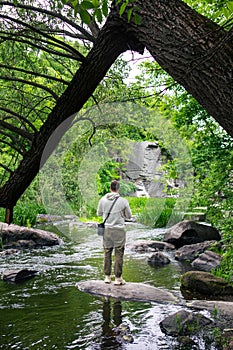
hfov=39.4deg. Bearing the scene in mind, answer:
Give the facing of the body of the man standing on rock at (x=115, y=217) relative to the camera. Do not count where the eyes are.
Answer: away from the camera

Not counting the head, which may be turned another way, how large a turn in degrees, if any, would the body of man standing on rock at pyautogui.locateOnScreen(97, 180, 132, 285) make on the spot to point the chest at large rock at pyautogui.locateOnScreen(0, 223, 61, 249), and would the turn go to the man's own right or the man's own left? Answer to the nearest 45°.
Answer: approximately 45° to the man's own left

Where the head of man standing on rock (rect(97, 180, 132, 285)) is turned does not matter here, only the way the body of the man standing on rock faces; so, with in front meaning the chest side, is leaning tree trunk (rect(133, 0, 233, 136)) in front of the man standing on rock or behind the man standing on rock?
behind

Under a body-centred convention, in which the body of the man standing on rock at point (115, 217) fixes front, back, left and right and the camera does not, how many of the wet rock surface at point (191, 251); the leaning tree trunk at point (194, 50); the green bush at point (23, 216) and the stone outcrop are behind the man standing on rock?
1

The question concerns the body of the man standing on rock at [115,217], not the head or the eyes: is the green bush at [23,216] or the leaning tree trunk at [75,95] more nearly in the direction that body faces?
the green bush

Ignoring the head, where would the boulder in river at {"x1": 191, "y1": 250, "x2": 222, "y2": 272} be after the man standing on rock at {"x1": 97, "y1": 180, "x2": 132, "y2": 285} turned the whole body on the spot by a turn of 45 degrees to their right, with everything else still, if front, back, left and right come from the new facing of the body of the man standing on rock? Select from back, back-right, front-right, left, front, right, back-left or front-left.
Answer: front

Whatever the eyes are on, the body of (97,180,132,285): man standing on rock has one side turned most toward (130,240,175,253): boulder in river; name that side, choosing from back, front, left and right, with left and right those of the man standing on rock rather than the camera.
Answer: front

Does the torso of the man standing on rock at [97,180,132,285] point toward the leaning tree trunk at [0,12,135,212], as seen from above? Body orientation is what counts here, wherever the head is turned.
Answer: no

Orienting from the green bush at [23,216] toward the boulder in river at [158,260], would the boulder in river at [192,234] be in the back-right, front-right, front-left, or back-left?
front-left

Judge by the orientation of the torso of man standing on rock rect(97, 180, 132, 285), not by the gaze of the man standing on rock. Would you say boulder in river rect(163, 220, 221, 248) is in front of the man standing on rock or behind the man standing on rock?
in front

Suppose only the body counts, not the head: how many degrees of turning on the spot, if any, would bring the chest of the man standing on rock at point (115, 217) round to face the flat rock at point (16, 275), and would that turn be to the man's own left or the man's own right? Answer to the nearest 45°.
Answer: approximately 45° to the man's own left

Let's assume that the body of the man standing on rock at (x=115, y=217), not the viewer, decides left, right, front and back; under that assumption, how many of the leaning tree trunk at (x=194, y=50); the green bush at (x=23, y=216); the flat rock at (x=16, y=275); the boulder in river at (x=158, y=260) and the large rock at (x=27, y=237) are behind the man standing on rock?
1
